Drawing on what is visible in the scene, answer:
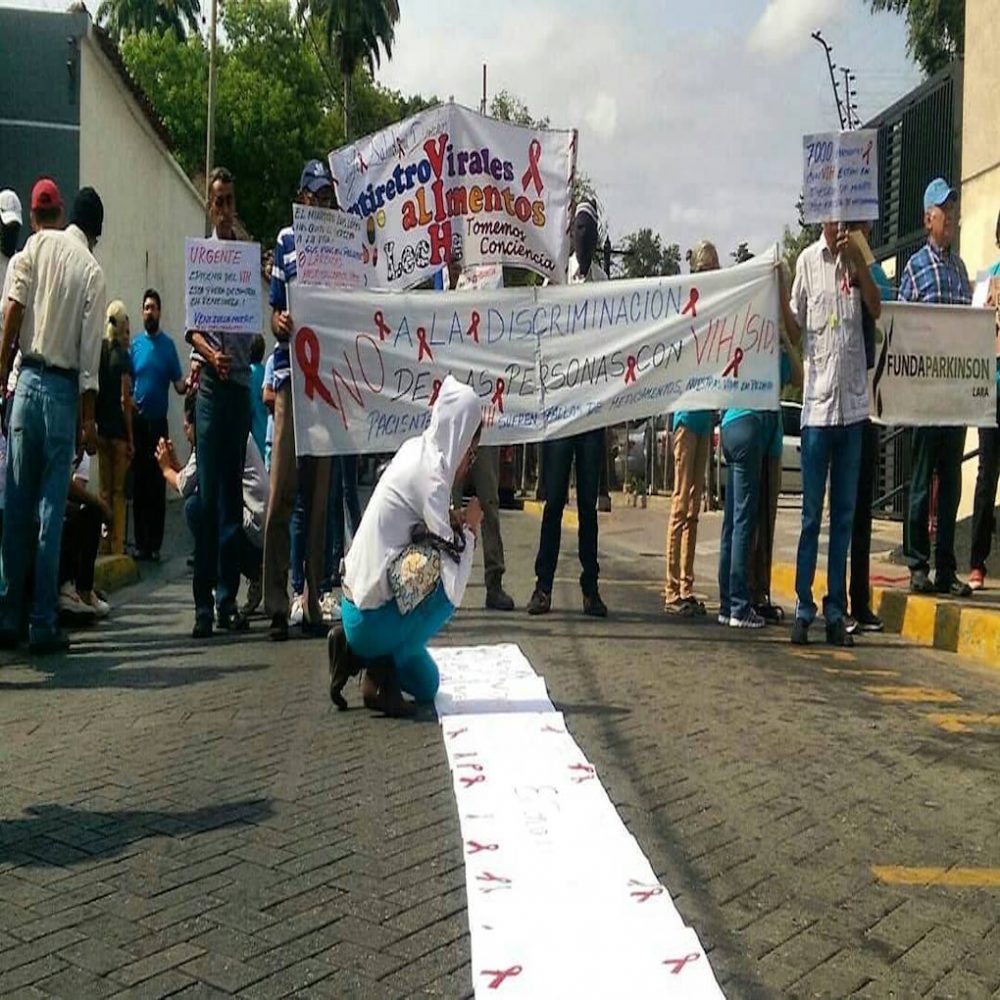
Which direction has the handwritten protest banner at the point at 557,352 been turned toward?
toward the camera

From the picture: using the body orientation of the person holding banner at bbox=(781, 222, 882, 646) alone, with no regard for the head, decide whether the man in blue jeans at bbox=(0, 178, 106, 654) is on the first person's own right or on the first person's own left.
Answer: on the first person's own right

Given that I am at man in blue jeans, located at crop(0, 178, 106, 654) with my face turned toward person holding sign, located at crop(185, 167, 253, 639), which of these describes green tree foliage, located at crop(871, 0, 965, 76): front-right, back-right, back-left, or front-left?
front-left

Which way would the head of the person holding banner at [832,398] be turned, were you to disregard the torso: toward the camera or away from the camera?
toward the camera

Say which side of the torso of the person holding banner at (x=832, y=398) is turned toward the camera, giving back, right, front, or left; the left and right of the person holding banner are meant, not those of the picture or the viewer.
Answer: front

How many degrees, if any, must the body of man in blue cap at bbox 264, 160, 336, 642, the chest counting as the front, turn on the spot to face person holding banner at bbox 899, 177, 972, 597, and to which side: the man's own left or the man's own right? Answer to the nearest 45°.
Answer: approximately 90° to the man's own left

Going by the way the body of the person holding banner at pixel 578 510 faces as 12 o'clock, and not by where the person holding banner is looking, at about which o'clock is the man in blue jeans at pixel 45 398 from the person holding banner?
The man in blue jeans is roughly at 2 o'clock from the person holding banner.

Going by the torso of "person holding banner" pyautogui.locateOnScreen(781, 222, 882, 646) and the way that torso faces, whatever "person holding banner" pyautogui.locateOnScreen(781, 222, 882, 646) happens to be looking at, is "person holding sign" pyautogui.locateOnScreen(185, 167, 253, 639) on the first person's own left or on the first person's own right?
on the first person's own right

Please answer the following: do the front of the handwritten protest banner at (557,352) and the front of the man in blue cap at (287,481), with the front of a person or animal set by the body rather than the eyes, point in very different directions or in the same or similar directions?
same or similar directions

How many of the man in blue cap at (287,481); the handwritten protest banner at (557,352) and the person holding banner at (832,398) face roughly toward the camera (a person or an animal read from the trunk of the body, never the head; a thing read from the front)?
3

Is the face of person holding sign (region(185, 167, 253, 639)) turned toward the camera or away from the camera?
toward the camera
